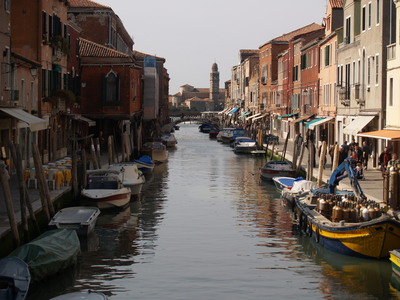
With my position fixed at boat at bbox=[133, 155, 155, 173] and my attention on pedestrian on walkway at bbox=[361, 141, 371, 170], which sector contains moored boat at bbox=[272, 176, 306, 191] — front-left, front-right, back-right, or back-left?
front-right

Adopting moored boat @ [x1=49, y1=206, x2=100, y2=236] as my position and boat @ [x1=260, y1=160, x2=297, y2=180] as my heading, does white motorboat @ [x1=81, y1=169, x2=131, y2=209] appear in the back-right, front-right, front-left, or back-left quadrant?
front-left

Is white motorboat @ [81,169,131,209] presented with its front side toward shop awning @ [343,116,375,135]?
no

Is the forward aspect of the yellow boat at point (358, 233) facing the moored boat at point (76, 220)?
no

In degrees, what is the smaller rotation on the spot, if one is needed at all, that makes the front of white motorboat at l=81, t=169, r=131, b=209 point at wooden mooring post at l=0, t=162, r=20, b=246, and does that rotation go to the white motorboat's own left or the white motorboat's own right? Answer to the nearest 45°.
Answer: approximately 45° to the white motorboat's own right

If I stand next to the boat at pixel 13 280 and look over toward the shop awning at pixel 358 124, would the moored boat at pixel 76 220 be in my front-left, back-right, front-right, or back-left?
front-left

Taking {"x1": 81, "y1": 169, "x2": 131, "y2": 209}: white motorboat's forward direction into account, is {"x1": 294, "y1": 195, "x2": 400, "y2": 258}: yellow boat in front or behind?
in front

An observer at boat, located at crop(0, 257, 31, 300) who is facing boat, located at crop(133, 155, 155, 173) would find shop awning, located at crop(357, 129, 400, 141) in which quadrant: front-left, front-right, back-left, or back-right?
front-right

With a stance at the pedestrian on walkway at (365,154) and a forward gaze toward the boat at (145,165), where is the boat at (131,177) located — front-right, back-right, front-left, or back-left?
front-left

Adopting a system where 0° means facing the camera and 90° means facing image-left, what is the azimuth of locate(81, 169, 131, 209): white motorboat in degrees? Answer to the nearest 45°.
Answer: approximately 315°

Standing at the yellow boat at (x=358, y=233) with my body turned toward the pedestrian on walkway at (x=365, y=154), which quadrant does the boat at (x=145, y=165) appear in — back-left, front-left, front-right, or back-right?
front-left
